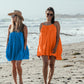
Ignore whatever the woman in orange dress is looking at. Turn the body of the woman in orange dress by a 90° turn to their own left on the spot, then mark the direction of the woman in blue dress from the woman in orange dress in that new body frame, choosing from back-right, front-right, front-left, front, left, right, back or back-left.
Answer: back

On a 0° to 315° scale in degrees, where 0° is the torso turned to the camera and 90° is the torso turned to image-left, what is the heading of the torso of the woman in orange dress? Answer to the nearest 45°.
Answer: approximately 0°
